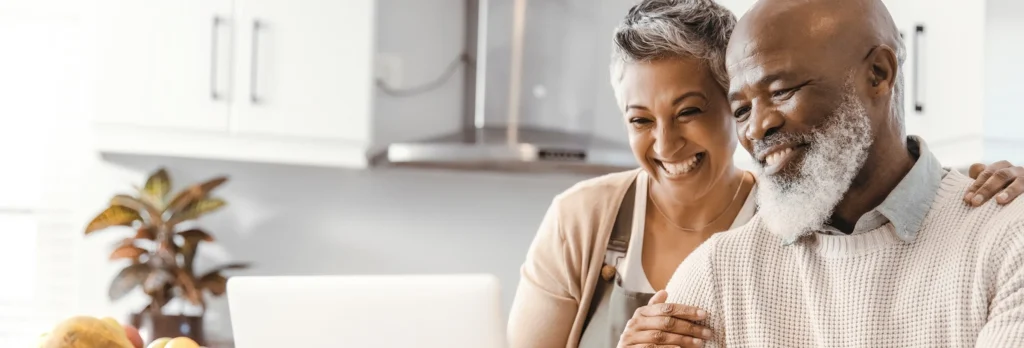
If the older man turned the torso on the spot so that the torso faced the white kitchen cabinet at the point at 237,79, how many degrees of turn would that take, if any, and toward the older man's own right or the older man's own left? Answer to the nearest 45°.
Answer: approximately 90° to the older man's own right

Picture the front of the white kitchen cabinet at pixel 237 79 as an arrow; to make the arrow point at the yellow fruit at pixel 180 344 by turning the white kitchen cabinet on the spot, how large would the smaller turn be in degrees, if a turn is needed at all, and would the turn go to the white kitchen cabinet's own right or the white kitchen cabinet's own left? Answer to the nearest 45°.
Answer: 0° — it already faces it

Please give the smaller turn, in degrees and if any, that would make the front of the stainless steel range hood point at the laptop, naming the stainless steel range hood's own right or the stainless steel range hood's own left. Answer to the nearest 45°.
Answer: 0° — it already faces it

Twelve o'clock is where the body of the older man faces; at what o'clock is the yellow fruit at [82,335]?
The yellow fruit is roughly at 1 o'clock from the older man.

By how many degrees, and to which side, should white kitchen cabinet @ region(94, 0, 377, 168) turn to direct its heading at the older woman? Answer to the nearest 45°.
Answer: approximately 45° to its left

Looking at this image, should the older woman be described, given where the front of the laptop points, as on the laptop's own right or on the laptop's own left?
on the laptop's own right

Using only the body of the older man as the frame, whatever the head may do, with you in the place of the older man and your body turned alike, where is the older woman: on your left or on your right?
on your right

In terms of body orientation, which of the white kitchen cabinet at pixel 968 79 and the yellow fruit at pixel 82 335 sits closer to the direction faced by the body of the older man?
the yellow fruit

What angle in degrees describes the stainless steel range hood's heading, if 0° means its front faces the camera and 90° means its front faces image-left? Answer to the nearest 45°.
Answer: approximately 0°
